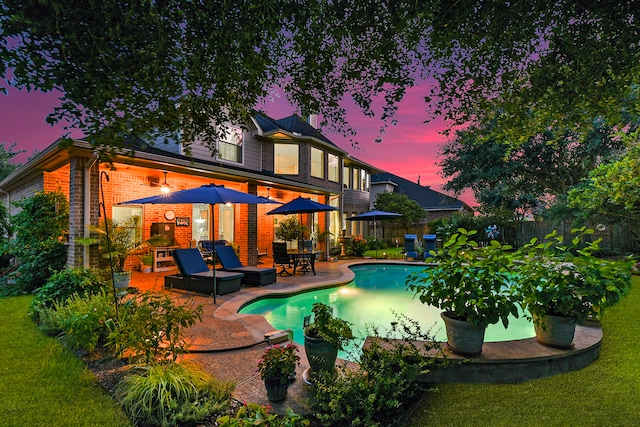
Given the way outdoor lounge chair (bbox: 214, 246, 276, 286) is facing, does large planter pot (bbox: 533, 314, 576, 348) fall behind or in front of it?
in front

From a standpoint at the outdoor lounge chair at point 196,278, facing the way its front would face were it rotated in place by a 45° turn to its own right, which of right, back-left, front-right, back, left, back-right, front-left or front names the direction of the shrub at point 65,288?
front-right

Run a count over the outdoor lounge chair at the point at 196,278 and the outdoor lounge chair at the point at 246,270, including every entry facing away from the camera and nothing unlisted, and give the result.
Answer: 0

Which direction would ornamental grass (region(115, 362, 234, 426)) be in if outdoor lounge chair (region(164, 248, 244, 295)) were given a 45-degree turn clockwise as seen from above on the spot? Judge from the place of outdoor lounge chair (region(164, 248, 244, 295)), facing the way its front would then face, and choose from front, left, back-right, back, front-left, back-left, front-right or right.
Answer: front

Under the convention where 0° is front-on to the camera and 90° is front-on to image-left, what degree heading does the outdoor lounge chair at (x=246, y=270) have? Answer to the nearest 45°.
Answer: approximately 315°

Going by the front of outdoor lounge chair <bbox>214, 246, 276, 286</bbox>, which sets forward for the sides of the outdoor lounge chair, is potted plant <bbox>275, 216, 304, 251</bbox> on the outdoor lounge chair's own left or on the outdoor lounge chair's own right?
on the outdoor lounge chair's own left

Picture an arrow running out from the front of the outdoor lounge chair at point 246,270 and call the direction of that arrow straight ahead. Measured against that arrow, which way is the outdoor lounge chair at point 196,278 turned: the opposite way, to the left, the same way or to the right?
the same way

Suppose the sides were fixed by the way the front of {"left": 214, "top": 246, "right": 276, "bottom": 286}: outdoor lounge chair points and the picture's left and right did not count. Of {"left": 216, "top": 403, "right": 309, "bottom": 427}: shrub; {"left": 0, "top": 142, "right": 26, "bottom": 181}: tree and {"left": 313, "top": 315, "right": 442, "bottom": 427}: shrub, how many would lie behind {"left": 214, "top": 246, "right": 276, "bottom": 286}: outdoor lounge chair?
1

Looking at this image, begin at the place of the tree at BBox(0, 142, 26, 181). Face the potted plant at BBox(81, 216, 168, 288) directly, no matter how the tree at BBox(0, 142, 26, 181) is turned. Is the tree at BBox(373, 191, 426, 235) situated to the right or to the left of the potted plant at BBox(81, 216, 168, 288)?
left

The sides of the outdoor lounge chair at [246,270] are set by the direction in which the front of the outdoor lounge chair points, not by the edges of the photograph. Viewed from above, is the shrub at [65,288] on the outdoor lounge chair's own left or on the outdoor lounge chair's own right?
on the outdoor lounge chair's own right

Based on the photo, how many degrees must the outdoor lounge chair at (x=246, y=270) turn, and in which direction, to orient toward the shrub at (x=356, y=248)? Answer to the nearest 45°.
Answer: approximately 90° to its left
